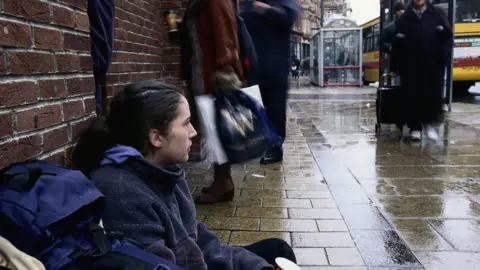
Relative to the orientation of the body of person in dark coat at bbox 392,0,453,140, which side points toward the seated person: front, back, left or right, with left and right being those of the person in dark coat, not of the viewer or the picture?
front

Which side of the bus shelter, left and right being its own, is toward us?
right

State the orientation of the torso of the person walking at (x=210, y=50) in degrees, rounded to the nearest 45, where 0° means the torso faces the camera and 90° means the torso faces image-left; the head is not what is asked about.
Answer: approximately 45°

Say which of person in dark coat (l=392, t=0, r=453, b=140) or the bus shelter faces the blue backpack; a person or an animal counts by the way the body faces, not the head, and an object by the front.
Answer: the person in dark coat

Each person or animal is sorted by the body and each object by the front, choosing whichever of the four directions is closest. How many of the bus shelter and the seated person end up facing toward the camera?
0

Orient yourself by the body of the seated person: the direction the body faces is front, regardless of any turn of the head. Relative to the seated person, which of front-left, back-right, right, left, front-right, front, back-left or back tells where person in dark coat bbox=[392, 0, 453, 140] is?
front-left

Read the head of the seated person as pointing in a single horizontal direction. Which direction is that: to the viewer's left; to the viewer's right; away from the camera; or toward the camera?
to the viewer's right
